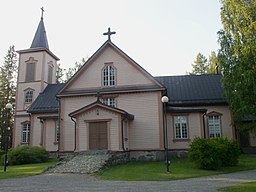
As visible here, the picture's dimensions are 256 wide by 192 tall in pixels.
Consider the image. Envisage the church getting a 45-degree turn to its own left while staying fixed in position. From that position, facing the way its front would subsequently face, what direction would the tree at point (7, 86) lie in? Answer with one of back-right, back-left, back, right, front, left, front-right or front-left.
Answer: back

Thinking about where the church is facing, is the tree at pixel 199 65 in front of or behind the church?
behind

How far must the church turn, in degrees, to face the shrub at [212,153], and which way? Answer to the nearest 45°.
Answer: approximately 45° to its left

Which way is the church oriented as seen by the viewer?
toward the camera

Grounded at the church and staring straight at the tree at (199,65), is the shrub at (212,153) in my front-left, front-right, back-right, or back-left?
back-right

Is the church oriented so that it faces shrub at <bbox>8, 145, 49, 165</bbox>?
no

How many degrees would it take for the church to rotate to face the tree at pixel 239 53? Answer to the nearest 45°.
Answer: approximately 45° to its left

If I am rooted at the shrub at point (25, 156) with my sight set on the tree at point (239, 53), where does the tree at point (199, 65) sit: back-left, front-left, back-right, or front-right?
front-left
